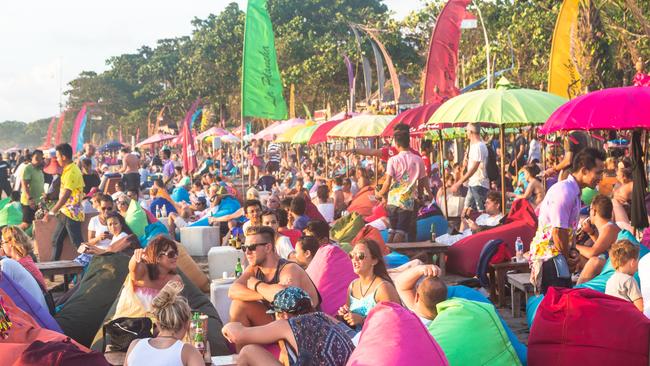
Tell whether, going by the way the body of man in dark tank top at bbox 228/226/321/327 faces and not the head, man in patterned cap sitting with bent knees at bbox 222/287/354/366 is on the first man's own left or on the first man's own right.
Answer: on the first man's own left

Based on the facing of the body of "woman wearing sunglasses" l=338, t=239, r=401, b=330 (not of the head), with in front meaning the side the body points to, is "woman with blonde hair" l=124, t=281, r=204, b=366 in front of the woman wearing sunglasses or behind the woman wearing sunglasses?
in front

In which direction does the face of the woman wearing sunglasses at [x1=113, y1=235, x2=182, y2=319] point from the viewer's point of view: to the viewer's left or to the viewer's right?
to the viewer's right

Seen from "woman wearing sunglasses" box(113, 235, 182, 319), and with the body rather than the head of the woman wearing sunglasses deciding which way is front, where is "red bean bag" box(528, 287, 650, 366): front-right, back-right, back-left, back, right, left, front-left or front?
front

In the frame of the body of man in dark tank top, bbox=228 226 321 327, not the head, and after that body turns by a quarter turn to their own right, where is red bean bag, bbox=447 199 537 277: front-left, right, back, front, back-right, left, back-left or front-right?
right

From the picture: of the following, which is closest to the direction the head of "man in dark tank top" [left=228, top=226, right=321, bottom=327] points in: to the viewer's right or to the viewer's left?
to the viewer's left

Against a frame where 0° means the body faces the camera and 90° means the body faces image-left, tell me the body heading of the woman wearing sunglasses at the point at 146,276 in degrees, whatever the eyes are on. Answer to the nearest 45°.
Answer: approximately 315°

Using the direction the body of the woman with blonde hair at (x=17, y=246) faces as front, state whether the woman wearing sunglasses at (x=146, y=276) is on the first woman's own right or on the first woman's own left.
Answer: on the first woman's own left

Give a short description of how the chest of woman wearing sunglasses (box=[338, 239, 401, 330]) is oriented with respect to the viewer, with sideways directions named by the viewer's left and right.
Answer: facing the viewer and to the left of the viewer
